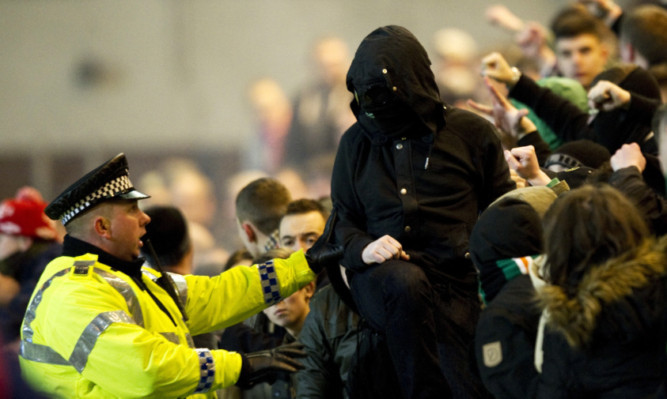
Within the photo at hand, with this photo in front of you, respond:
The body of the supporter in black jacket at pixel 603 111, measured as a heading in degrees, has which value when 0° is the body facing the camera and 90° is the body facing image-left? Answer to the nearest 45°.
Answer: approximately 90°

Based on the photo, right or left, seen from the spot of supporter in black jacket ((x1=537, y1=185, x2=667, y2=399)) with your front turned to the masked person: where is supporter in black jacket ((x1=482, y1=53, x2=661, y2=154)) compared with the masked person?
right

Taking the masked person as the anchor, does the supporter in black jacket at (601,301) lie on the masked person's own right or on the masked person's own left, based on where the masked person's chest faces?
on the masked person's own left

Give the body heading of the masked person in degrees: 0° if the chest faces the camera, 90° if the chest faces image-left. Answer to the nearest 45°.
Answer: approximately 45°
